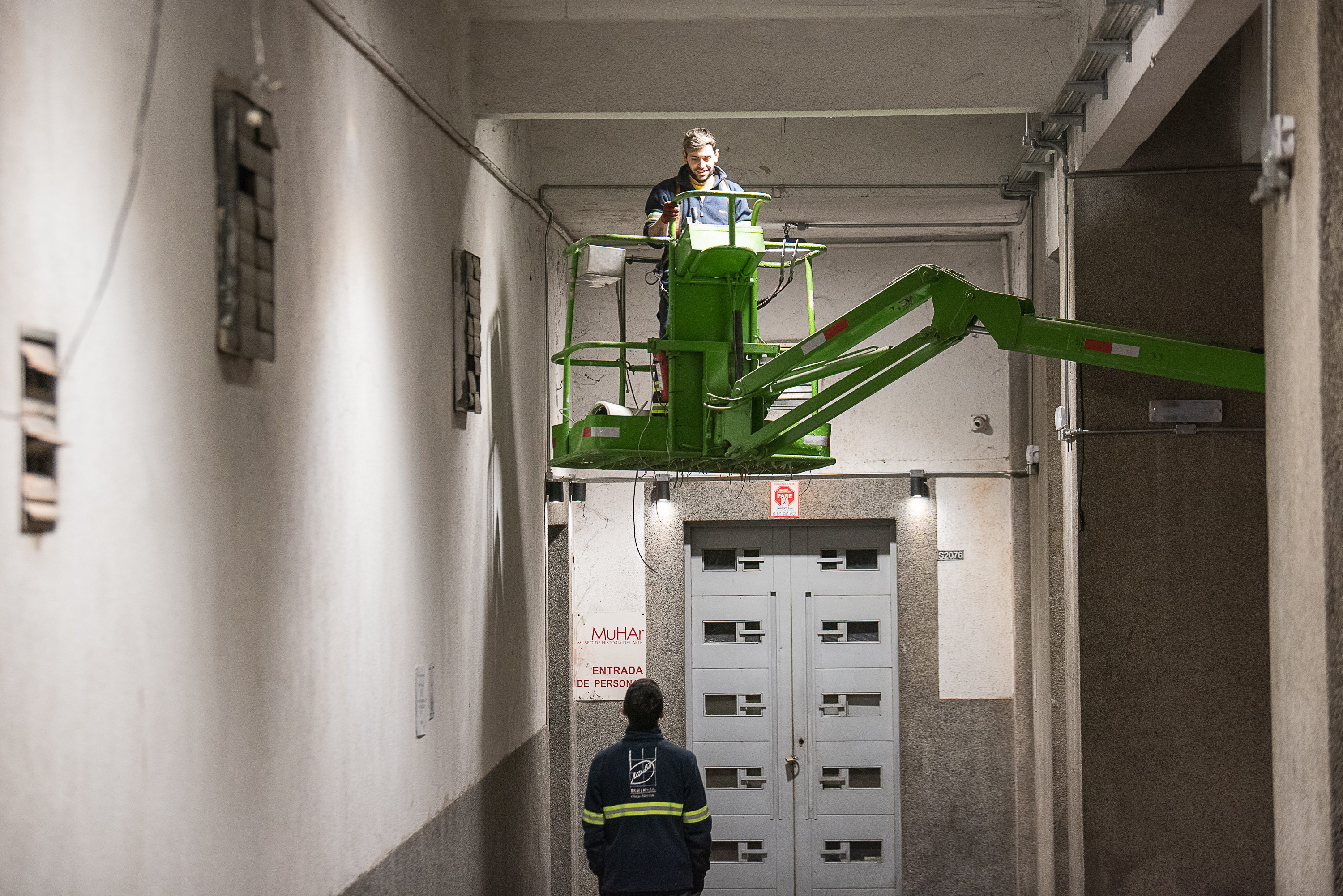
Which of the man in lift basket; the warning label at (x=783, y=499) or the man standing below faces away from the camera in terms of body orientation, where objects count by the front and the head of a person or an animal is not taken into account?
the man standing below

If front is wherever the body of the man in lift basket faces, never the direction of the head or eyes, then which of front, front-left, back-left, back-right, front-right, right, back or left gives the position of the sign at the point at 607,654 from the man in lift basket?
back

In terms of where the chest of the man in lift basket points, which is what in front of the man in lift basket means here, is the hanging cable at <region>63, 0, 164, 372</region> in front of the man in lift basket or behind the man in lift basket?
in front

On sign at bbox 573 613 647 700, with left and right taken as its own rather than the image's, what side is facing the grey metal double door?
left

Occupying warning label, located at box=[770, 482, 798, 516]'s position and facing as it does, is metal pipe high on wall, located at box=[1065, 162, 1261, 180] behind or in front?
in front

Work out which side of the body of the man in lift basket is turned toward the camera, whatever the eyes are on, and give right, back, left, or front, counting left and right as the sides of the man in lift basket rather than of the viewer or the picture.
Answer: front

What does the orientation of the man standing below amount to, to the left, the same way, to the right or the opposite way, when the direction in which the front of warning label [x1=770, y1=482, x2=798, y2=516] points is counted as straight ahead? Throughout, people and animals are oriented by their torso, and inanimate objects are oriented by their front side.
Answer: the opposite way

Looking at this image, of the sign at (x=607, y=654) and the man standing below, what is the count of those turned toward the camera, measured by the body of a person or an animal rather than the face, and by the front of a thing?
1

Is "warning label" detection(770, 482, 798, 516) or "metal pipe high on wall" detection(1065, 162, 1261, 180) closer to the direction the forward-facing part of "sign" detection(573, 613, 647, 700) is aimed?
the metal pipe high on wall

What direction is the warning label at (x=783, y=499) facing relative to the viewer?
toward the camera

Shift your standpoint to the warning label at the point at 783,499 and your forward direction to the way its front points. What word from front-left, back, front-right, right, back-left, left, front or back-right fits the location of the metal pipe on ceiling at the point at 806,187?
front

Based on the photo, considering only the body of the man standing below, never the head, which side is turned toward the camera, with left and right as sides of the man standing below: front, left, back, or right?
back

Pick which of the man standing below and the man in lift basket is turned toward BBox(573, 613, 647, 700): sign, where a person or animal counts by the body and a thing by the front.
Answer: the man standing below

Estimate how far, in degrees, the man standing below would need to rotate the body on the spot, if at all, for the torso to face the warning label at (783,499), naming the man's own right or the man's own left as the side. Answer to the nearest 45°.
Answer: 0° — they already face it

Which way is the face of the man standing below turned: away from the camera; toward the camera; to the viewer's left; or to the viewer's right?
away from the camera
